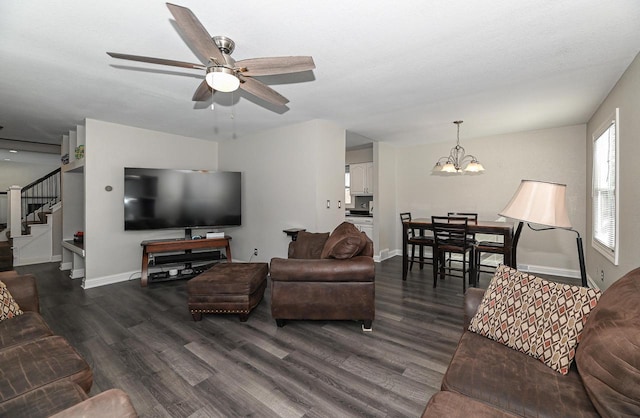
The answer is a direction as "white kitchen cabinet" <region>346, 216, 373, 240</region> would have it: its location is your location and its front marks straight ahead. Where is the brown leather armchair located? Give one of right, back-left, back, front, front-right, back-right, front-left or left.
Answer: front

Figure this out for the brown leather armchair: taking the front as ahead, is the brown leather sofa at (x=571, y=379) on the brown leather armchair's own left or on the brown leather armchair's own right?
on the brown leather armchair's own left

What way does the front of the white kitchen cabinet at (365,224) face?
toward the camera

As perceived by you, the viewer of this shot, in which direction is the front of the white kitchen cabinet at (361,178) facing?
facing the viewer

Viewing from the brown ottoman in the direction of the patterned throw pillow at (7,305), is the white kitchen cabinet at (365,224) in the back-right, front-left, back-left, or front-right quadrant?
back-right

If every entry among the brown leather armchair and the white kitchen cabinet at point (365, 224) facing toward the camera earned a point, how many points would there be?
1

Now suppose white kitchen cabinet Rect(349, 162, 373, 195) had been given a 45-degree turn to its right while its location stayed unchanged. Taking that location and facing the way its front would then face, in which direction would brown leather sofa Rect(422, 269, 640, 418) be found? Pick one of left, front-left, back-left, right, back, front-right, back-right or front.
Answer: front-left

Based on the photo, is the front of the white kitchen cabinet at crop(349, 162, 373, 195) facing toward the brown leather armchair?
yes

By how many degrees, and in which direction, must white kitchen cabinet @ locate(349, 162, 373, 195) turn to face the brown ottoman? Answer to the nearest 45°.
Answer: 0° — it already faces it

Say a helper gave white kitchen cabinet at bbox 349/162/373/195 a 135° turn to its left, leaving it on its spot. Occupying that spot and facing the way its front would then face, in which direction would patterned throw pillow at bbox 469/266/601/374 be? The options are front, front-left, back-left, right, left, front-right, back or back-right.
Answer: back-right

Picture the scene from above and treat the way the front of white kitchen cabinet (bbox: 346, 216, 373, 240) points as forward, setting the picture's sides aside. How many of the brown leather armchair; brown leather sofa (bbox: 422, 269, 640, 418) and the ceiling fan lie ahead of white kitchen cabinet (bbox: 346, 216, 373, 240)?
3
